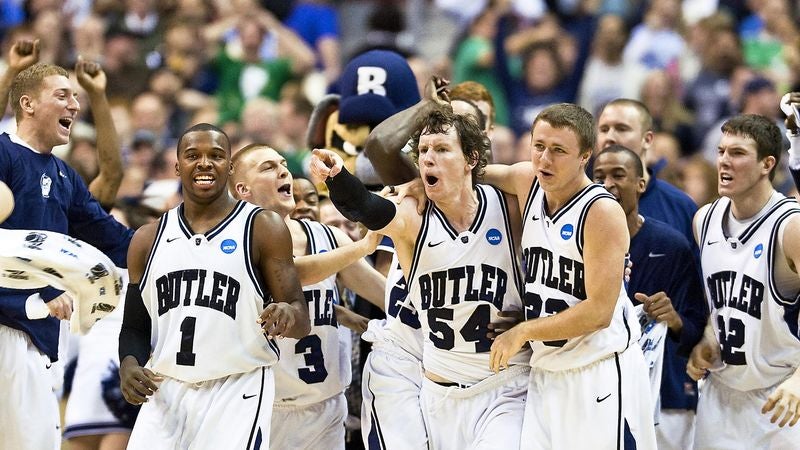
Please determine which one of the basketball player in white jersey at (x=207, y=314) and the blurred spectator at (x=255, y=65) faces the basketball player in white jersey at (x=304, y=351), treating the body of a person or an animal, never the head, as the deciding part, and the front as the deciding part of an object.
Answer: the blurred spectator

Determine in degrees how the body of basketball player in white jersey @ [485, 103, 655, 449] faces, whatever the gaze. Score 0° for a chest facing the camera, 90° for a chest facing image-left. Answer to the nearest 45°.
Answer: approximately 45°

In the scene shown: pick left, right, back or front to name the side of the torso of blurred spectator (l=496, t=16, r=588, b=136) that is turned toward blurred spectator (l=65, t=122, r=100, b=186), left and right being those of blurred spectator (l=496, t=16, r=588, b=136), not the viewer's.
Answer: right

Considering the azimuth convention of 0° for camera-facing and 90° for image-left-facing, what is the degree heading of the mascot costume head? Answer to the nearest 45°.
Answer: approximately 45°

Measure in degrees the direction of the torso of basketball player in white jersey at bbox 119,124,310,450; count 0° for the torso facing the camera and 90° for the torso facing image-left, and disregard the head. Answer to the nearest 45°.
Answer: approximately 0°

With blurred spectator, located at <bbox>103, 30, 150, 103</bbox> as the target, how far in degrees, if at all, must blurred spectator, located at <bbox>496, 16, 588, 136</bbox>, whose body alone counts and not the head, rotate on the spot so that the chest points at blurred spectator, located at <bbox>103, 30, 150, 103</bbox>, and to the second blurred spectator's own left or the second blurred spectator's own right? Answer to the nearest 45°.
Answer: approximately 90° to the second blurred spectator's own right

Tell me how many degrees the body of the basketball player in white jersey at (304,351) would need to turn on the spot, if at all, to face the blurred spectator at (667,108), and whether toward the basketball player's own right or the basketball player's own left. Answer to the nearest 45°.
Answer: approximately 90° to the basketball player's own left

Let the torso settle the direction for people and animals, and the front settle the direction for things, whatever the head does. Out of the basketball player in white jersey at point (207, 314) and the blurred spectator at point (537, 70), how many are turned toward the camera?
2

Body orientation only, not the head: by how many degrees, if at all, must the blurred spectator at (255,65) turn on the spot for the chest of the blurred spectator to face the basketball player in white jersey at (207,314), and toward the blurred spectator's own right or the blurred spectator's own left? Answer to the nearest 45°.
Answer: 0° — they already face them

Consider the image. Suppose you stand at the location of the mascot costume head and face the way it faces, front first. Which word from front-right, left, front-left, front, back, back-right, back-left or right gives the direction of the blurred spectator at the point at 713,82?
back

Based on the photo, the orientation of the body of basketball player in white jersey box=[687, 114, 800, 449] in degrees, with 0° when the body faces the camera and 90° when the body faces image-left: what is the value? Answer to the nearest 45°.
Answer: approximately 45°
